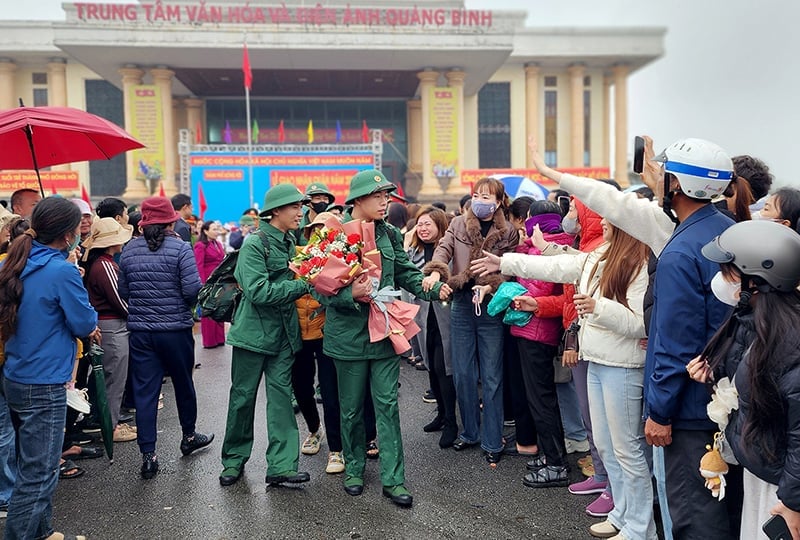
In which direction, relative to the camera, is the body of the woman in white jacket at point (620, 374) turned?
to the viewer's left

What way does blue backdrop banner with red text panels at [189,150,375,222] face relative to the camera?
toward the camera

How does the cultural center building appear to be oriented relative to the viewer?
toward the camera

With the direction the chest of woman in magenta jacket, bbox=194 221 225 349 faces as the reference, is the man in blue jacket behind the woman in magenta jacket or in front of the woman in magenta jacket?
in front

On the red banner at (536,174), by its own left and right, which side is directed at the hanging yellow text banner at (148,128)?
right

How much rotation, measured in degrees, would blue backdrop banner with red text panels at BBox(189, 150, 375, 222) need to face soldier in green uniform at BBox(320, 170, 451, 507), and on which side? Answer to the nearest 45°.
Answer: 0° — it already faces them

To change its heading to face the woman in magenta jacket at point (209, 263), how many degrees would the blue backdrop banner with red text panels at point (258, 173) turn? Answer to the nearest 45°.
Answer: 0° — it already faces them

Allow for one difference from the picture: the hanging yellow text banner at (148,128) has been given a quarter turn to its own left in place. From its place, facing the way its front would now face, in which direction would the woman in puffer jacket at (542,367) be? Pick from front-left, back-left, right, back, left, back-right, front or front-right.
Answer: right

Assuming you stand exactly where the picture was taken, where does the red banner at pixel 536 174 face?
facing the viewer

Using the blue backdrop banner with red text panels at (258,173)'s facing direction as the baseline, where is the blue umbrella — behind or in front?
in front

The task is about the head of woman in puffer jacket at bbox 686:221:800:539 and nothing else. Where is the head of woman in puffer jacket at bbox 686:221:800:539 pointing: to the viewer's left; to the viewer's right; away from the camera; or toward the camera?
to the viewer's left

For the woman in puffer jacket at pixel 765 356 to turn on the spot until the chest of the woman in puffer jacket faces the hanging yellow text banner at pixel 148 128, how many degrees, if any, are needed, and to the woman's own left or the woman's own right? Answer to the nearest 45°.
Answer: approximately 45° to the woman's own right

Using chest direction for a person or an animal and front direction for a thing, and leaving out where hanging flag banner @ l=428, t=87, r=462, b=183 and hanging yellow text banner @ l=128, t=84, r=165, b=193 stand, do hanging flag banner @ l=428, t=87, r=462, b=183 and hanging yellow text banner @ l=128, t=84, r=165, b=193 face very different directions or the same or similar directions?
same or similar directions

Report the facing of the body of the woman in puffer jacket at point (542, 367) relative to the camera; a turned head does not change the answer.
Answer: to the viewer's left

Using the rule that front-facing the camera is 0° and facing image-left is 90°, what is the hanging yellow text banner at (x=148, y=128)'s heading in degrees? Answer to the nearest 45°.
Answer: approximately 0°

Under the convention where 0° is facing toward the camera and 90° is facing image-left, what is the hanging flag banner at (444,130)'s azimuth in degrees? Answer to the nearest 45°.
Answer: approximately 0°

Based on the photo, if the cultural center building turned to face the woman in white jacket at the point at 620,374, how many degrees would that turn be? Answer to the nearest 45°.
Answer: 0° — it already faces them

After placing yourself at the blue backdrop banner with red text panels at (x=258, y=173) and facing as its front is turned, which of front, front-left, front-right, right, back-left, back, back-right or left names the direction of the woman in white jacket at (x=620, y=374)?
front
